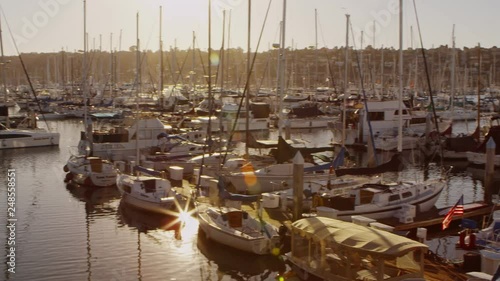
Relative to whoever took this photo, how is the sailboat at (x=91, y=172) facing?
facing away from the viewer and to the left of the viewer

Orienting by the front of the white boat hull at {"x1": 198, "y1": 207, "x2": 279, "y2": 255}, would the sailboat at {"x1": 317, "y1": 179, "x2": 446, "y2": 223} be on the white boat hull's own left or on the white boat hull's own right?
on the white boat hull's own right

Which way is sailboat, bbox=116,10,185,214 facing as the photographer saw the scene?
facing away from the viewer and to the left of the viewer

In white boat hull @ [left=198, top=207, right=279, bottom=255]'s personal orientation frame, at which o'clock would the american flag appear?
The american flag is roughly at 4 o'clock from the white boat hull.

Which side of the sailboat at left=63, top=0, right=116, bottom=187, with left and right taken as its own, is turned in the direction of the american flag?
back

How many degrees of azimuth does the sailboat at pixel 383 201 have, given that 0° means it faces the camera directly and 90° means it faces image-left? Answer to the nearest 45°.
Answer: approximately 225°

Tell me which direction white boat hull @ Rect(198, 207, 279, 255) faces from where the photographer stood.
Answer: facing away from the viewer and to the left of the viewer
